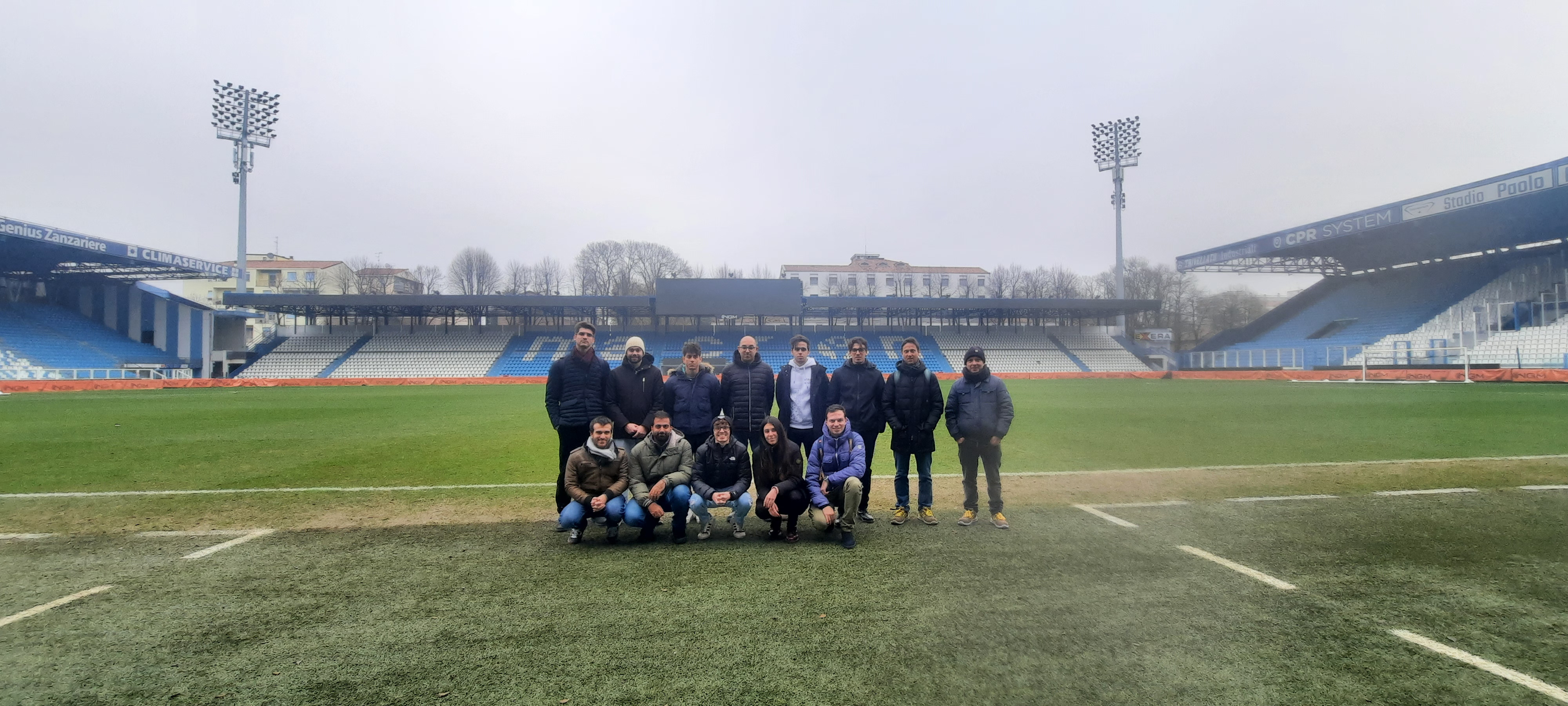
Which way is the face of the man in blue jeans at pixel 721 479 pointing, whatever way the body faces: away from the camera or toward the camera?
toward the camera

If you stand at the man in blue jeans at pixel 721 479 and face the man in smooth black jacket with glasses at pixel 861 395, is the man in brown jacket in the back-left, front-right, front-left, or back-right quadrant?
back-left

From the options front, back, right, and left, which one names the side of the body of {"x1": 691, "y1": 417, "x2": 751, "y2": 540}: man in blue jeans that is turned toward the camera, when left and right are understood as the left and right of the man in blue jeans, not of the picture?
front

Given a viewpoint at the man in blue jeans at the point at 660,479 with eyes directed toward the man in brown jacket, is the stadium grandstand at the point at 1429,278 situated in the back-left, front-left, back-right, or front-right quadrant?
back-right

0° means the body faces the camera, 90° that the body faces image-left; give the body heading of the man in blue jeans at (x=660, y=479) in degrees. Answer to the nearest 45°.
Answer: approximately 0°

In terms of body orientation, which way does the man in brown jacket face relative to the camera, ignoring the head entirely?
toward the camera

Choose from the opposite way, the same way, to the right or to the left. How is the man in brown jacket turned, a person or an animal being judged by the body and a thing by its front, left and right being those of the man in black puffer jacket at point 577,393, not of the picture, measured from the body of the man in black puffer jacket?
the same way

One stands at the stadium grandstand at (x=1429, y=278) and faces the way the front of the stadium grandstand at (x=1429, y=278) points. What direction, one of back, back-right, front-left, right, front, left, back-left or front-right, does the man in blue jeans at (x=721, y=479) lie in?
front-left

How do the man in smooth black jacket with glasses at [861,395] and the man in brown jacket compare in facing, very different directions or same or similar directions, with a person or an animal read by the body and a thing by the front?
same or similar directions

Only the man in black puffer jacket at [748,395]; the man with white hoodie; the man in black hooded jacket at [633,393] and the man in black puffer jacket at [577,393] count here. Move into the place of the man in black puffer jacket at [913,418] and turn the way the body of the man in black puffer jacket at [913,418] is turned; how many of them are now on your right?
4

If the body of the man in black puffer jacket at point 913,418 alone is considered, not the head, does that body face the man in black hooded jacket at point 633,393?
no

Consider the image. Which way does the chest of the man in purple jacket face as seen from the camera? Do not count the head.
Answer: toward the camera

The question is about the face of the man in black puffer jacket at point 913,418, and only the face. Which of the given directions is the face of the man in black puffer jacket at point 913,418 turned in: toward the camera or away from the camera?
toward the camera

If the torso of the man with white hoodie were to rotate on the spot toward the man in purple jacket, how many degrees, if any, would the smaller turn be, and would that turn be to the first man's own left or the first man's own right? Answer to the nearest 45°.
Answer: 0° — they already face them

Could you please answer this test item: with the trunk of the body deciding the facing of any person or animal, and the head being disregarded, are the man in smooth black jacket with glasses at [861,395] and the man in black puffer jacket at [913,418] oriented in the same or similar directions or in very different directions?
same or similar directions

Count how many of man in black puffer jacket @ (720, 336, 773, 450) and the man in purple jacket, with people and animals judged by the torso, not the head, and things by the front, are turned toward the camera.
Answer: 2

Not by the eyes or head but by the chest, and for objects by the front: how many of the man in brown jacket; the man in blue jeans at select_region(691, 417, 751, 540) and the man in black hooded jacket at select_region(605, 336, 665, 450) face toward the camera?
3

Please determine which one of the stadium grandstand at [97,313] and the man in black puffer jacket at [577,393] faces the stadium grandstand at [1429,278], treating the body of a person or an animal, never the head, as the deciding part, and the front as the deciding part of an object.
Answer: the stadium grandstand at [97,313]
